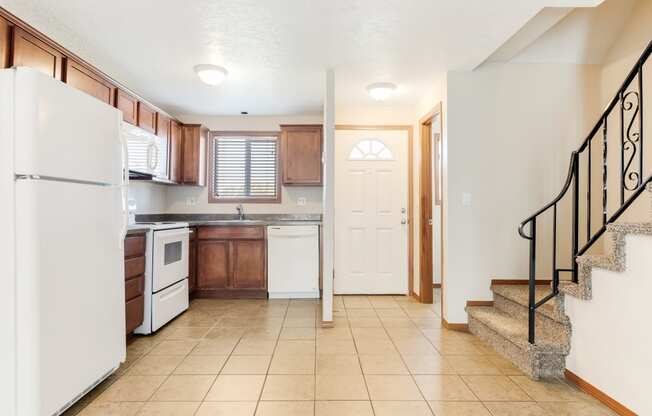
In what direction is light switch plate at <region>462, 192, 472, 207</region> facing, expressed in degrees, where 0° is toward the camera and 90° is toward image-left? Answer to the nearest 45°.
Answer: approximately 0°

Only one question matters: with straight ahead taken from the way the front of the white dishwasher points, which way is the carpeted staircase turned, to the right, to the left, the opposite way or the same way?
to the right

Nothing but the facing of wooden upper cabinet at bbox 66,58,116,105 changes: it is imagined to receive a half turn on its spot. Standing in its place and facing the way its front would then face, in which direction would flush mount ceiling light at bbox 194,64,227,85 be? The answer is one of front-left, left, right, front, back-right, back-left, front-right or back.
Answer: back-right

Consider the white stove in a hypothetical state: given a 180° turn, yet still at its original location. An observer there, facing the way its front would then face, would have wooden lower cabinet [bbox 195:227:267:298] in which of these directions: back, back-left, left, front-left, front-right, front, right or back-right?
right

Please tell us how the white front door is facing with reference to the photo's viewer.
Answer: facing the viewer

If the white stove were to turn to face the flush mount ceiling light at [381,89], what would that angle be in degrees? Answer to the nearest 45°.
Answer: approximately 45° to its left

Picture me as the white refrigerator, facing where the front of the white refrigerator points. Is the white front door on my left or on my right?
on my left

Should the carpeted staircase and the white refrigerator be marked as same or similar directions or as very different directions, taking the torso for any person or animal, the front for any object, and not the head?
very different directions

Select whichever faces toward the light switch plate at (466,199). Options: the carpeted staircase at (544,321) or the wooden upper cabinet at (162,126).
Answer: the wooden upper cabinet

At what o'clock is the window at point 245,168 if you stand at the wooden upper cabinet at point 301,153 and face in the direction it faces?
The window is roughly at 4 o'clock from the wooden upper cabinet.

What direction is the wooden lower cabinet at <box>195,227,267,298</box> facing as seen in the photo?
toward the camera

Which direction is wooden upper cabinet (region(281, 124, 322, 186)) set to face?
toward the camera

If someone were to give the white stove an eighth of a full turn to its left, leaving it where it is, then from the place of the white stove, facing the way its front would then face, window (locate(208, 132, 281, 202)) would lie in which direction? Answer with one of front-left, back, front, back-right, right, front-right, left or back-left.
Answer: front-left

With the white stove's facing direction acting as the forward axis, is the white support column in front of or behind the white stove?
in front

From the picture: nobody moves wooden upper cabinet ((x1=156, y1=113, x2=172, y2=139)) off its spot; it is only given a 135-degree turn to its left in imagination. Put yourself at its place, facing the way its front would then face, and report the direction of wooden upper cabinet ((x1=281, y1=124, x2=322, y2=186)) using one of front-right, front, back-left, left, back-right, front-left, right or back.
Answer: right

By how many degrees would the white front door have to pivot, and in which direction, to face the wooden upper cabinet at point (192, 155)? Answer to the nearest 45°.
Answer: approximately 90° to its right

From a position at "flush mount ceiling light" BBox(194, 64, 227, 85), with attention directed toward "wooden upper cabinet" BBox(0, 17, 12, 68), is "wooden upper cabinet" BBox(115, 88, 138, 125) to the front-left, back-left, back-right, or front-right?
front-right

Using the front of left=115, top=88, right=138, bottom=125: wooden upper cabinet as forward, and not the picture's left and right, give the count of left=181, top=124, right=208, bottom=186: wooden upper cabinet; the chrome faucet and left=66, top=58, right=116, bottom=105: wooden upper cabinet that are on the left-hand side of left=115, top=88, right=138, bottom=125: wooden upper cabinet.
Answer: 2
